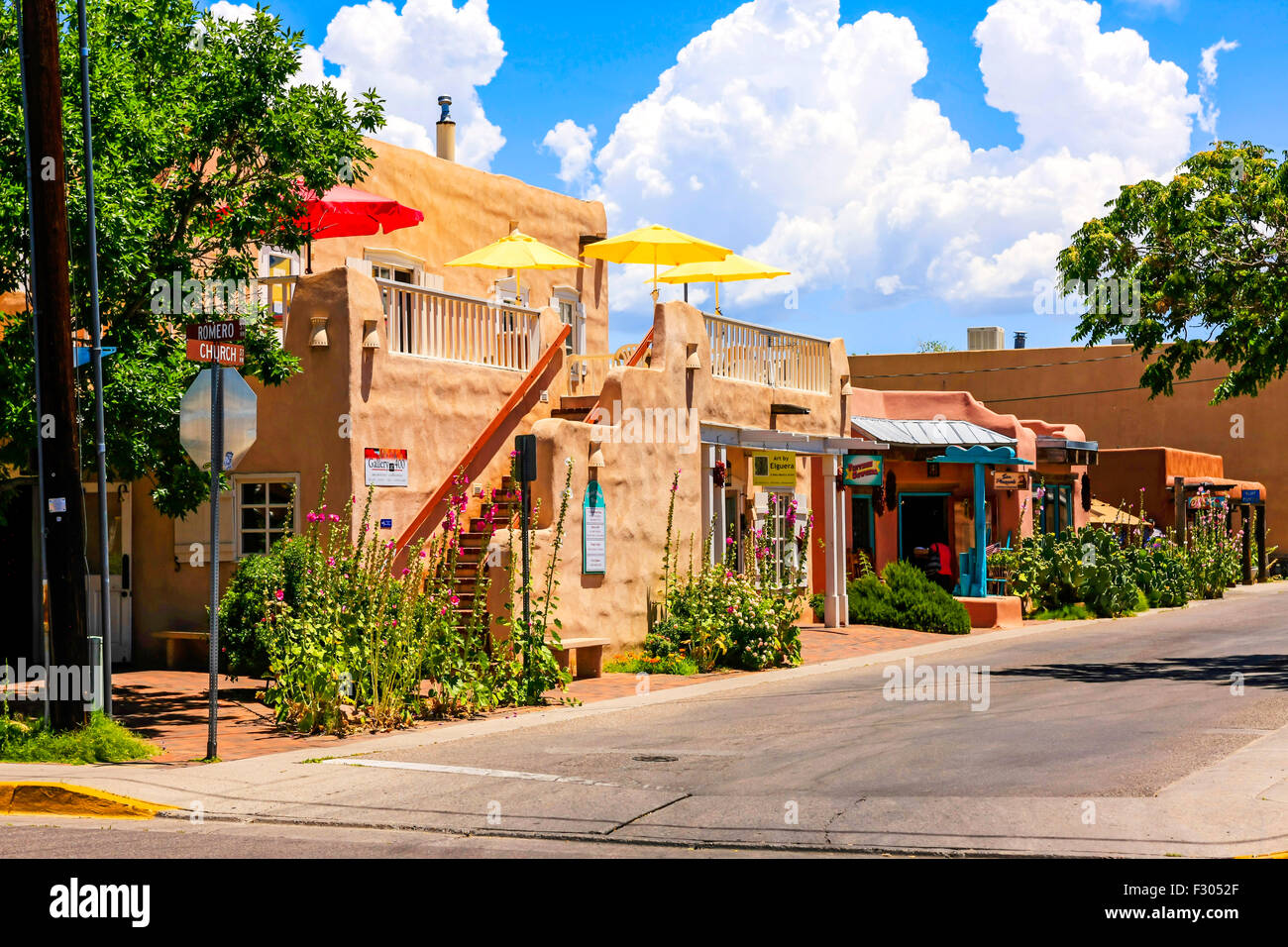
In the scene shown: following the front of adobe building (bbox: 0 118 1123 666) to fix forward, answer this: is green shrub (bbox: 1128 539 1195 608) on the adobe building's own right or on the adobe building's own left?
on the adobe building's own left

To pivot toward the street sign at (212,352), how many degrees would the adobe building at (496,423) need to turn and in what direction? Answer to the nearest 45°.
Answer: approximately 45° to its right

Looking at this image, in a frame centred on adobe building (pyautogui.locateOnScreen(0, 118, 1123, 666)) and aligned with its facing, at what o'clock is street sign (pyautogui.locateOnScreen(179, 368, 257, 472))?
The street sign is roughly at 2 o'clock from the adobe building.

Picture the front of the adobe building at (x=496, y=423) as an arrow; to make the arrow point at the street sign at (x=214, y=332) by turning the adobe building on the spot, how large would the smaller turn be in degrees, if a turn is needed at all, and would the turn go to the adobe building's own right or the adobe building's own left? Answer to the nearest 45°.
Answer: approximately 45° to the adobe building's own right

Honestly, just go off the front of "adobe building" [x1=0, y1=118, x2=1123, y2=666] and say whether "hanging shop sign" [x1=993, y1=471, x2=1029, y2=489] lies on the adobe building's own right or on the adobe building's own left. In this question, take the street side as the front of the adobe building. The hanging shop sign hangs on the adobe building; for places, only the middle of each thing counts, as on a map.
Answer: on the adobe building's own left

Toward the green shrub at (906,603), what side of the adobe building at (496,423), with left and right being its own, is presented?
left

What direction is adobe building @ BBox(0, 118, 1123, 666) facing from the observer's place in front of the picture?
facing the viewer and to the right of the viewer

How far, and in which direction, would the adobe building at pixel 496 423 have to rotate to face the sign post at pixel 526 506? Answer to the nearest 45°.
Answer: approximately 45° to its right

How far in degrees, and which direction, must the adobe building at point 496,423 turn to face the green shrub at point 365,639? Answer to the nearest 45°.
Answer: approximately 45° to its right

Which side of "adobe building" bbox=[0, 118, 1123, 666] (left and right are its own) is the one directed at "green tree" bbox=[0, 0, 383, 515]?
right

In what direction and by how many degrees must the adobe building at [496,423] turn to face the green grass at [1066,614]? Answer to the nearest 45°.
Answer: approximately 90° to its left

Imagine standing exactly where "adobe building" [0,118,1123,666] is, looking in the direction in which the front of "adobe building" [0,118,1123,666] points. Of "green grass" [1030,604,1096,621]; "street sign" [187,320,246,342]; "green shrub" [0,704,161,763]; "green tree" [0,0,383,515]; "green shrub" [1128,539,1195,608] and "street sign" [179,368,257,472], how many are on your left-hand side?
2

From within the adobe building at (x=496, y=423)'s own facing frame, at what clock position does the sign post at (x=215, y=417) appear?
The sign post is roughly at 2 o'clock from the adobe building.

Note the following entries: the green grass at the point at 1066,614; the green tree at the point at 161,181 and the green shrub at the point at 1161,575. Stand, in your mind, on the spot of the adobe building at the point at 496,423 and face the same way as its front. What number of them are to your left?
2
